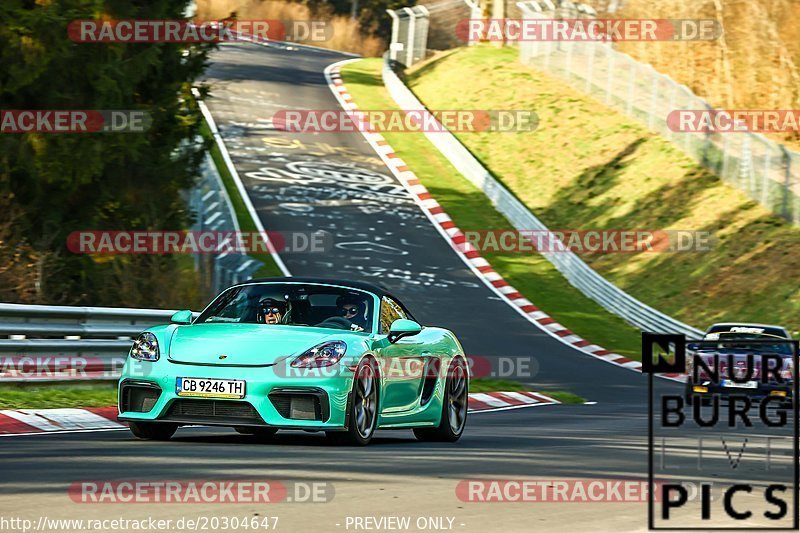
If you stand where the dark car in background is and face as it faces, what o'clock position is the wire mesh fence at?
The wire mesh fence is roughly at 6 o'clock from the dark car in background.

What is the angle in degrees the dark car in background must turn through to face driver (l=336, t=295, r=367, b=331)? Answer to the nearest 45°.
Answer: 0° — it already faces them

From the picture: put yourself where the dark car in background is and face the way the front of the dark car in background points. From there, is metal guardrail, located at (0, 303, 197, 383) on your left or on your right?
on your right

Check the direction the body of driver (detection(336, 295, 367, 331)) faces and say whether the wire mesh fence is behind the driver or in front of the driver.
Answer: behind

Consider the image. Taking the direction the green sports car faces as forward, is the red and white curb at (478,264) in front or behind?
behind

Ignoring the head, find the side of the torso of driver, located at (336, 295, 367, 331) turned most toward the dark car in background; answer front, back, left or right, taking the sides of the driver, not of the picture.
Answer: back

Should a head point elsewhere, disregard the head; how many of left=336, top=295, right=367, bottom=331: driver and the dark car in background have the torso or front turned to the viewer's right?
0

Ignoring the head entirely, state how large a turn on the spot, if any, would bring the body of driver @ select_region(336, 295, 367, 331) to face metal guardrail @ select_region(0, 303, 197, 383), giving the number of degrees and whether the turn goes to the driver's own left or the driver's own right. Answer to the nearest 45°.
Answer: approximately 90° to the driver's own right

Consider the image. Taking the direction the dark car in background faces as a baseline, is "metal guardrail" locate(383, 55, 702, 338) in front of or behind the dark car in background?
behind

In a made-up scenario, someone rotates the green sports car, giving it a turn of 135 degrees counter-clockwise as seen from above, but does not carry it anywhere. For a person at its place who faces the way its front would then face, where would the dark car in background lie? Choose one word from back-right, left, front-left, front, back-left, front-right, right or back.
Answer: front-left

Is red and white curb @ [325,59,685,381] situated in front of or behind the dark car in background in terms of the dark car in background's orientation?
behind

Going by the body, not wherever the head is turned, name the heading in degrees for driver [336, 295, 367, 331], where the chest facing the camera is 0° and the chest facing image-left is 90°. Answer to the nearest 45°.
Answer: approximately 45°
